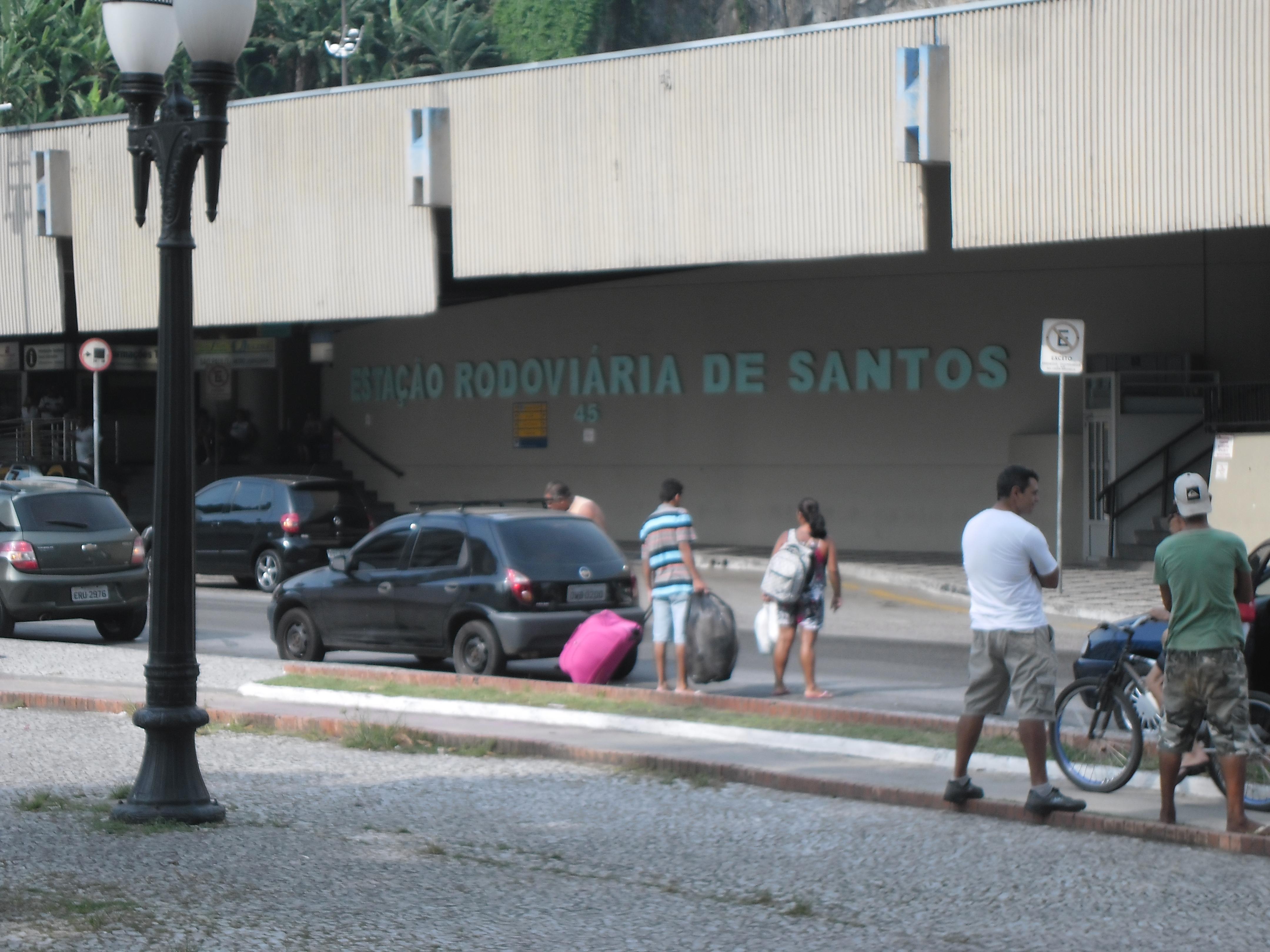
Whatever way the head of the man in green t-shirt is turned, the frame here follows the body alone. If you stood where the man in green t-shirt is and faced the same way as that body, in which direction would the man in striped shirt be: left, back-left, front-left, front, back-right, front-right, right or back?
front-left

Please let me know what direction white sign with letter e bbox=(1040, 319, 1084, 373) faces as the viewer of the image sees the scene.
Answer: facing the viewer

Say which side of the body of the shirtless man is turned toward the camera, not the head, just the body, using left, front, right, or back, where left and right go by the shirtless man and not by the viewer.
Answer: left

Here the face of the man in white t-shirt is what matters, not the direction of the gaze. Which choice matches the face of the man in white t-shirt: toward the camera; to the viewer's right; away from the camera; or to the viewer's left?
to the viewer's right

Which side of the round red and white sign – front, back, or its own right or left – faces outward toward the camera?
front

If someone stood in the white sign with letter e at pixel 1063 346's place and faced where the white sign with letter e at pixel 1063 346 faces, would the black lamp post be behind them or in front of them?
in front

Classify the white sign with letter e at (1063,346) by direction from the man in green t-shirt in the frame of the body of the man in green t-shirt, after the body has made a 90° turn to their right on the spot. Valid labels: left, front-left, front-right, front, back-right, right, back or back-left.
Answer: left

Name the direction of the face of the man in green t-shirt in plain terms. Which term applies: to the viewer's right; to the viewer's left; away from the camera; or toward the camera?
away from the camera

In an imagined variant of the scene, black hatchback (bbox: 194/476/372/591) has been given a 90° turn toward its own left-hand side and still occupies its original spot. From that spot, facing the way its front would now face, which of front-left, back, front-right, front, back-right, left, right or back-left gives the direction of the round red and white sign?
right

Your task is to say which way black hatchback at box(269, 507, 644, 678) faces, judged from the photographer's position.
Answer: facing away from the viewer and to the left of the viewer

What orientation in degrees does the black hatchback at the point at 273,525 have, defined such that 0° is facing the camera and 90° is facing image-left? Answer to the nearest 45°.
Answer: approximately 135°

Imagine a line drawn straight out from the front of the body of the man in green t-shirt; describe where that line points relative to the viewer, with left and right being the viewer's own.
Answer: facing away from the viewer

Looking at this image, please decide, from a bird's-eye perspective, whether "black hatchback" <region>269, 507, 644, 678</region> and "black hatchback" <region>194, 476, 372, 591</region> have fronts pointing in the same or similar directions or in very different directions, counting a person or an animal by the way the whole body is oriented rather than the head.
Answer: same or similar directions

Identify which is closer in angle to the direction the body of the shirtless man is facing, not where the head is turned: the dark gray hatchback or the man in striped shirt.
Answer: the dark gray hatchback

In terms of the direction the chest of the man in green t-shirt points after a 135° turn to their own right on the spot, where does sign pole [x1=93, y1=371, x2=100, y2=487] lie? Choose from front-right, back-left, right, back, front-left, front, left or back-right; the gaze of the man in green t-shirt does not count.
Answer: back

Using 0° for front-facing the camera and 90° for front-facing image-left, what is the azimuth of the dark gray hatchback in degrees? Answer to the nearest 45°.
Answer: approximately 135°
